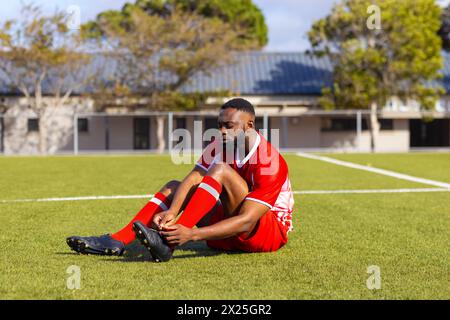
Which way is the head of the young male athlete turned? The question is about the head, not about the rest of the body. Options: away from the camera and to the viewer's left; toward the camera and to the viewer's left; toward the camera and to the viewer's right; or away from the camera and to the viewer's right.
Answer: toward the camera and to the viewer's left

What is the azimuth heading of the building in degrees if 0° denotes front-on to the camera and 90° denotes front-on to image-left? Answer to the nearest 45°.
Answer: approximately 0°

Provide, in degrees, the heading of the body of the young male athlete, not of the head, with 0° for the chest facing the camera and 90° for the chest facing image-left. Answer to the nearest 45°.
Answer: approximately 45°

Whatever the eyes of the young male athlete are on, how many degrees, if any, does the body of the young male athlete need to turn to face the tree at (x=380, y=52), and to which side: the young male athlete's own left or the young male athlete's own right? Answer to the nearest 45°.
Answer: approximately 135° to the young male athlete's own right

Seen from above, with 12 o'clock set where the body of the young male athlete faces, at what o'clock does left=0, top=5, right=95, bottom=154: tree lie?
The tree is roughly at 4 o'clock from the young male athlete.
